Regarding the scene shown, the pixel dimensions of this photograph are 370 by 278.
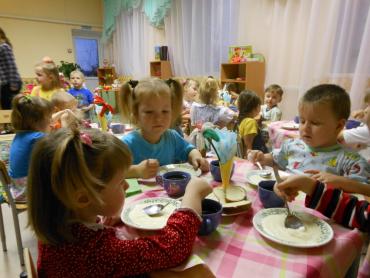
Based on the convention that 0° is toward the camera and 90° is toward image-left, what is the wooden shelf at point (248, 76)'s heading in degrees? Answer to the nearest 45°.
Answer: approximately 45°

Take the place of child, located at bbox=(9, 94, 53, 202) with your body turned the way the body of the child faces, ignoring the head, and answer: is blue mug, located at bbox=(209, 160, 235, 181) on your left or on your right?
on your right

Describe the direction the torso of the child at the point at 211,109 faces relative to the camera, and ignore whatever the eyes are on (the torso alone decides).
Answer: away from the camera

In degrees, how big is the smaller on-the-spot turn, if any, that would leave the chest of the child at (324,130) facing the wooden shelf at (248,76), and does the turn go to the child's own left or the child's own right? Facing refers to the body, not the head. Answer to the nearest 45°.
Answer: approximately 135° to the child's own right

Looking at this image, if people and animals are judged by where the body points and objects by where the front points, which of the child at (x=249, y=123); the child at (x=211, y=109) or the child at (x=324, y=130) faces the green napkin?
the child at (x=324, y=130)

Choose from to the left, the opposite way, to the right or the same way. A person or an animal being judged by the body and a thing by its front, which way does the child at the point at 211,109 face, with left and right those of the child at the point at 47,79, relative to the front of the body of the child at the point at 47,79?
the opposite way

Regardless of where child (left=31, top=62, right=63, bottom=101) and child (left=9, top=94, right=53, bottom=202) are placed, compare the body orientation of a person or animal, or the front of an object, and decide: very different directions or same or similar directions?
very different directions

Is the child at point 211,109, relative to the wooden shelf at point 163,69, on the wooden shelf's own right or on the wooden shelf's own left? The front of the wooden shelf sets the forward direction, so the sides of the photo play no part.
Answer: on the wooden shelf's own left
